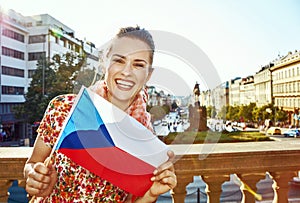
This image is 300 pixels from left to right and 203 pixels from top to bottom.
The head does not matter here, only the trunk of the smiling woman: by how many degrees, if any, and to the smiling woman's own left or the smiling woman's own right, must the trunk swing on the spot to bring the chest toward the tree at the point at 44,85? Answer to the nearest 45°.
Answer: approximately 180°

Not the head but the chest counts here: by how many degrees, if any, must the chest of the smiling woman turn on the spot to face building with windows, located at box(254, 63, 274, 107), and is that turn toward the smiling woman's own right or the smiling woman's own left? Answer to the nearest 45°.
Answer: approximately 135° to the smiling woman's own left

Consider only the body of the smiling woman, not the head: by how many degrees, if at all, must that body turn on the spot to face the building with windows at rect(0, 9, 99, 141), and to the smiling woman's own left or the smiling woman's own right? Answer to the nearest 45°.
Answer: approximately 180°

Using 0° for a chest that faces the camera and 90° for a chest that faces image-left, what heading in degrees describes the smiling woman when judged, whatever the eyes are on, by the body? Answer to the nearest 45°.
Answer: approximately 0°

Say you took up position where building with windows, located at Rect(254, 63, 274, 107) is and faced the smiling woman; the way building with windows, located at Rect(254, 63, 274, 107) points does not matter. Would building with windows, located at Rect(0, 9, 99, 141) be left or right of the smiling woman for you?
right

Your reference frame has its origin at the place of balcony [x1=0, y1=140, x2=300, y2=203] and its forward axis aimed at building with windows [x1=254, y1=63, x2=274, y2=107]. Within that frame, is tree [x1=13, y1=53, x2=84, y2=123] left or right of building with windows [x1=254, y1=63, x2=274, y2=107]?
left

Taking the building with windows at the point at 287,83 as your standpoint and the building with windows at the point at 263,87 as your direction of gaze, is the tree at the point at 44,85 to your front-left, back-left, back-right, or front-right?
back-left
